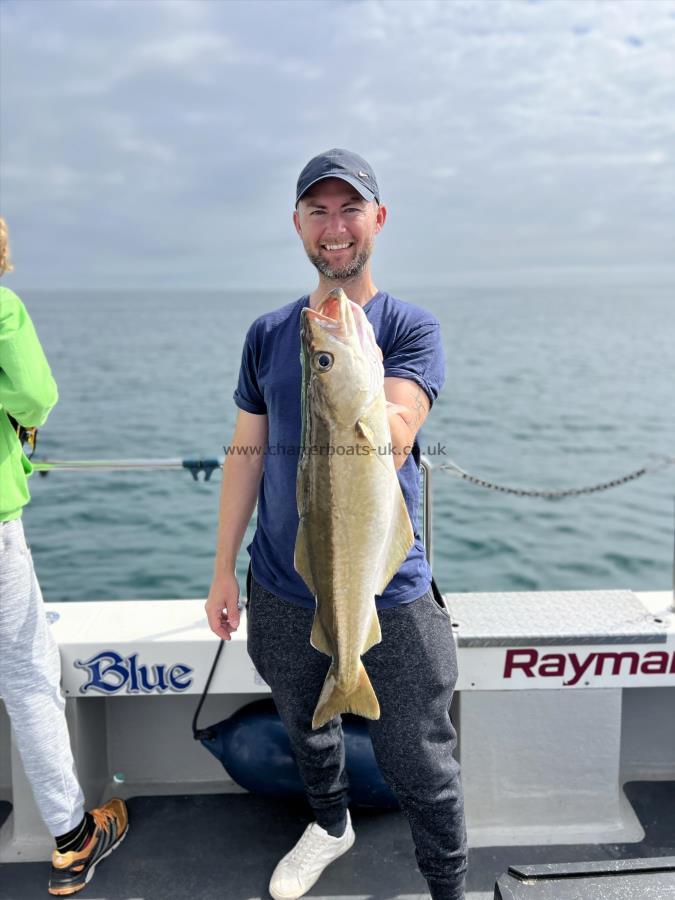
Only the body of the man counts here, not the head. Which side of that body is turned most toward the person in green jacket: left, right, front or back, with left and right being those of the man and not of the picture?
right

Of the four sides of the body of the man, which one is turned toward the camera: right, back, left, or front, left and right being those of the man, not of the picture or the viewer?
front

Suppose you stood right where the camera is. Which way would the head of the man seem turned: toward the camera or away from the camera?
toward the camera
